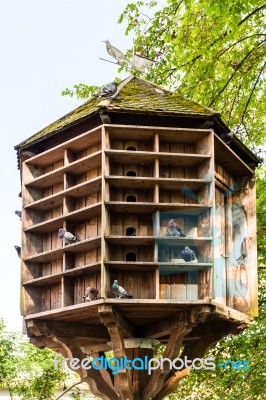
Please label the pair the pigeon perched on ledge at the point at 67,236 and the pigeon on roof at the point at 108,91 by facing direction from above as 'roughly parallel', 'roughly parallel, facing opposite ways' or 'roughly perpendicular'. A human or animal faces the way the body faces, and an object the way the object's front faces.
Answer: roughly parallel, facing opposite ways

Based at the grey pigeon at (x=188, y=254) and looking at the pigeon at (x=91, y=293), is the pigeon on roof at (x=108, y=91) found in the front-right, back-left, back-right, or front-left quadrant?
front-right

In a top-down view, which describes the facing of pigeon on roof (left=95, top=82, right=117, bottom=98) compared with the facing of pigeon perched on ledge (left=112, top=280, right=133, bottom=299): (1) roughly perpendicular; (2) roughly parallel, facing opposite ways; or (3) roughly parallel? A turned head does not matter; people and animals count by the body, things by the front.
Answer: roughly parallel, facing opposite ways
